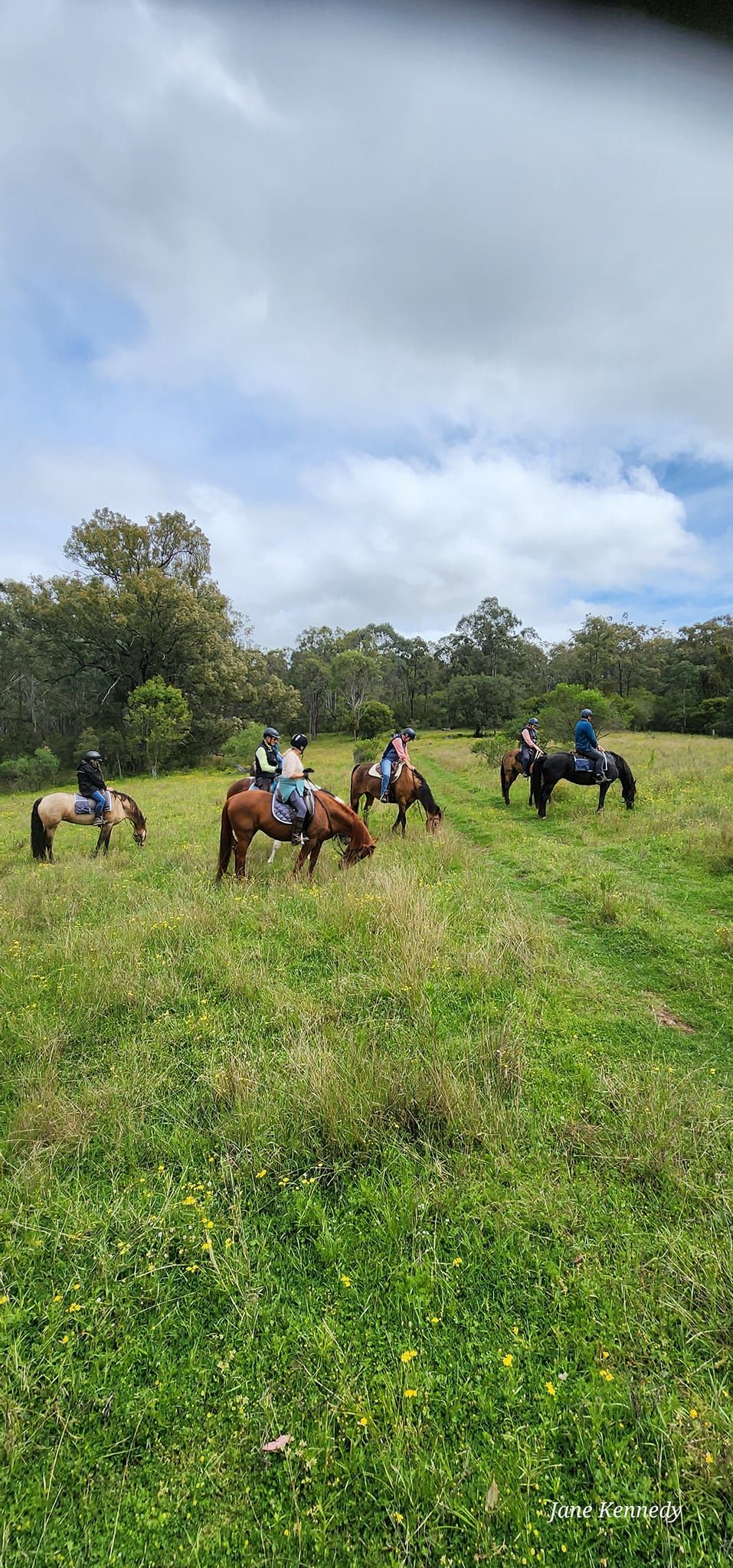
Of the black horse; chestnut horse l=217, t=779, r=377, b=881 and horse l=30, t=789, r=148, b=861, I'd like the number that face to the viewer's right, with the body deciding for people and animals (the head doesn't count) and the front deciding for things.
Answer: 3

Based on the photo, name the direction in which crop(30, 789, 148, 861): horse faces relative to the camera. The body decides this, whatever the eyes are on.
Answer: to the viewer's right

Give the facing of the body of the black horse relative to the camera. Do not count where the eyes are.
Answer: to the viewer's right

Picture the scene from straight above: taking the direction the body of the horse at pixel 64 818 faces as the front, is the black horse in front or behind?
in front

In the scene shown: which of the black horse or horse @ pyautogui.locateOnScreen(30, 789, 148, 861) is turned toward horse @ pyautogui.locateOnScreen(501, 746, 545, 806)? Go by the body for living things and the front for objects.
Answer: horse @ pyautogui.locateOnScreen(30, 789, 148, 861)

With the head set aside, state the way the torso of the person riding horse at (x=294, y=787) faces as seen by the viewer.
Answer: to the viewer's right

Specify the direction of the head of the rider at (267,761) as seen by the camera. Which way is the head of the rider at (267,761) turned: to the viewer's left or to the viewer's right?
to the viewer's right

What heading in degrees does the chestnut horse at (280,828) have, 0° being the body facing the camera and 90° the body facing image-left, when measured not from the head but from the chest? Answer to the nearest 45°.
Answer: approximately 270°

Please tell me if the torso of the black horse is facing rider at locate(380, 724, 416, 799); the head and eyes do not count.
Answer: no

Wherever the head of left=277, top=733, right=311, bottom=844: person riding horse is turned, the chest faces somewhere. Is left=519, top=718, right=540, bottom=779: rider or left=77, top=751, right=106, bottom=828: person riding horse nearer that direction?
the rider

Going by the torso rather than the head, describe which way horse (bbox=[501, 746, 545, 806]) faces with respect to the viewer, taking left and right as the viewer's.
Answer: facing to the right of the viewer

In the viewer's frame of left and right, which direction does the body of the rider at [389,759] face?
facing to the right of the viewer

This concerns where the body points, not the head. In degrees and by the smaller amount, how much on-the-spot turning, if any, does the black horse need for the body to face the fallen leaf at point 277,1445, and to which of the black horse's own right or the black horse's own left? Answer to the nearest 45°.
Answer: approximately 90° to the black horse's own right
